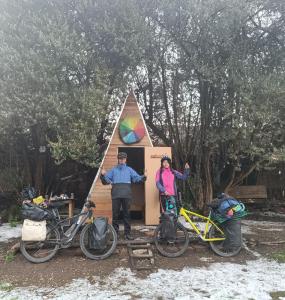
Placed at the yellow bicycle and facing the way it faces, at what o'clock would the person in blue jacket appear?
The person in blue jacket is roughly at 12 o'clock from the yellow bicycle.

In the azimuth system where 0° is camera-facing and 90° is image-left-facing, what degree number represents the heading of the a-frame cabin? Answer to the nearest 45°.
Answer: approximately 0°

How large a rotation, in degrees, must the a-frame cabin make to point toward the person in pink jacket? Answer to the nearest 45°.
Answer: approximately 45° to its left

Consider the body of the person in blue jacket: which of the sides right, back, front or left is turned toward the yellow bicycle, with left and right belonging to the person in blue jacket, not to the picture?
left

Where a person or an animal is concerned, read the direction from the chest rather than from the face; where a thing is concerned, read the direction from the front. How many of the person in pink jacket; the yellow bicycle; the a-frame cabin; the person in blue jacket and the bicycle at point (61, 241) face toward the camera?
3

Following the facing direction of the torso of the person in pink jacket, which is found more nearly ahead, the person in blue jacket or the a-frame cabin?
the person in blue jacket

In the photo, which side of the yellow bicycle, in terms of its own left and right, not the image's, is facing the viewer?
left

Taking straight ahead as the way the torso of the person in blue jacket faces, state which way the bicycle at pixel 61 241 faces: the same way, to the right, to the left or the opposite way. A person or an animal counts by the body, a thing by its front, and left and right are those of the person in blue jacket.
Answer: to the left

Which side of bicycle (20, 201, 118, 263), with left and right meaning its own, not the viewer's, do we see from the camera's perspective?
right
